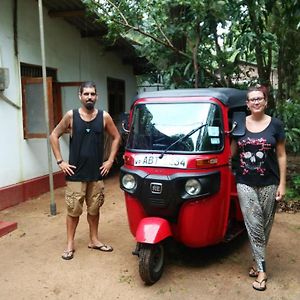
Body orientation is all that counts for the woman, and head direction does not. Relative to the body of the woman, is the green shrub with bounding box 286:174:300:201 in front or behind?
behind

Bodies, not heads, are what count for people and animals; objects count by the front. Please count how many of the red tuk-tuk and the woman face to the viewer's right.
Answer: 0

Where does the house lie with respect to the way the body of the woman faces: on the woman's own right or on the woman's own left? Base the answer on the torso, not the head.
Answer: on the woman's own right

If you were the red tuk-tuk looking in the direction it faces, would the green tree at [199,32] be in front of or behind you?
behind

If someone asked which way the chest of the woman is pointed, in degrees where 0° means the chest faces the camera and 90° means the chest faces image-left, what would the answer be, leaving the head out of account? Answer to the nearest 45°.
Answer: approximately 0°

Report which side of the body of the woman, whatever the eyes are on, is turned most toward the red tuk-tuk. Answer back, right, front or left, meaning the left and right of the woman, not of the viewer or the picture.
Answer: right

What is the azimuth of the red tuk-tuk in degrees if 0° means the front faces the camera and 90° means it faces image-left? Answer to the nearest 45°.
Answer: approximately 45°

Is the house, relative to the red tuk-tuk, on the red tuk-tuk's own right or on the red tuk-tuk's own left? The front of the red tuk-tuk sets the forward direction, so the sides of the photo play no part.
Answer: on the red tuk-tuk's own right
